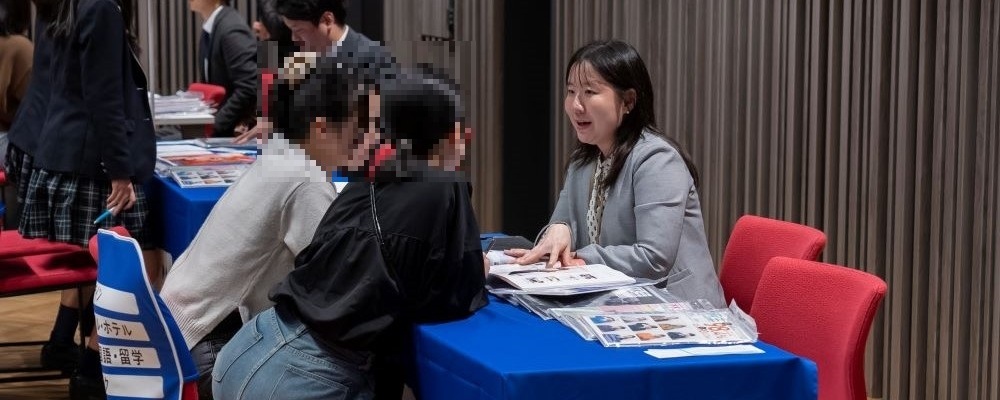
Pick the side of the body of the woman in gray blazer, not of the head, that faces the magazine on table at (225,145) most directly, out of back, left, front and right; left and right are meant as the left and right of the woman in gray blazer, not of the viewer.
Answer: right

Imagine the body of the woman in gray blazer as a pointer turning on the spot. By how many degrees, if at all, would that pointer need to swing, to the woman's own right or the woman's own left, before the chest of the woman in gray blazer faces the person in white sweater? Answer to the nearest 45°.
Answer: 0° — they already face them

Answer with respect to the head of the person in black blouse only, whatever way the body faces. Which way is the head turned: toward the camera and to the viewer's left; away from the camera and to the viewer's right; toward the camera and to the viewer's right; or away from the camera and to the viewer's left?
away from the camera and to the viewer's right

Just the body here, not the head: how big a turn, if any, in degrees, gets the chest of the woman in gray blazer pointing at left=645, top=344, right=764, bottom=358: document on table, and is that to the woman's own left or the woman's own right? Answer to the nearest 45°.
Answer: approximately 45° to the woman's own left

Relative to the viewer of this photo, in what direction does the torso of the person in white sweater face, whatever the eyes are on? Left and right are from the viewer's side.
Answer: facing away from the viewer and to the right of the viewer

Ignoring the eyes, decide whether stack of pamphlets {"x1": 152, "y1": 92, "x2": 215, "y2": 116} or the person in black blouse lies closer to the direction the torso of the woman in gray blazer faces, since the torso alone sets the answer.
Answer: the person in black blouse

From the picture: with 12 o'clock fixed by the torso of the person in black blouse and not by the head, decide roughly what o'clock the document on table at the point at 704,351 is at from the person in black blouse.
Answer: The document on table is roughly at 2 o'clock from the person in black blouse.

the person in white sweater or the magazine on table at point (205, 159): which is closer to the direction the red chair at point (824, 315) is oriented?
the person in white sweater
